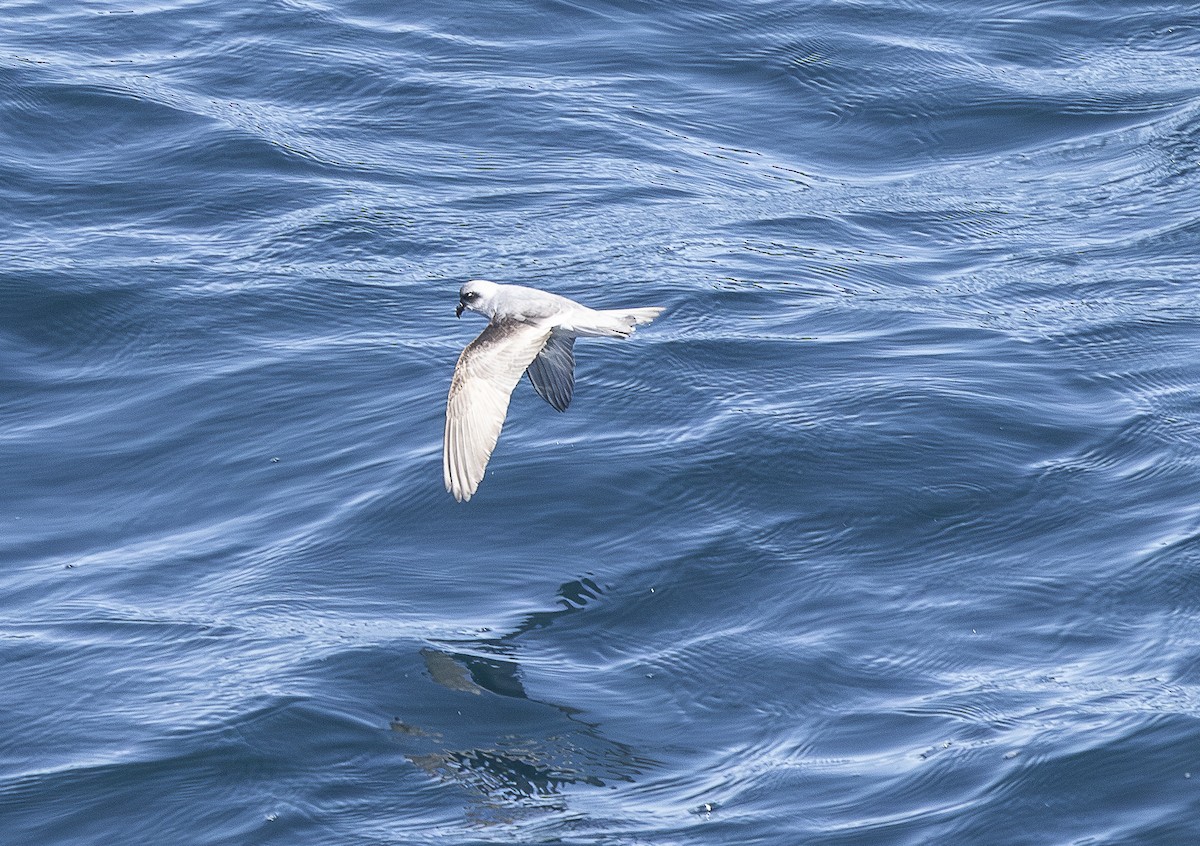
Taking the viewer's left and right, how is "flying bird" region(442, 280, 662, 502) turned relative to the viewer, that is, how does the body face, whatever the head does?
facing to the left of the viewer
